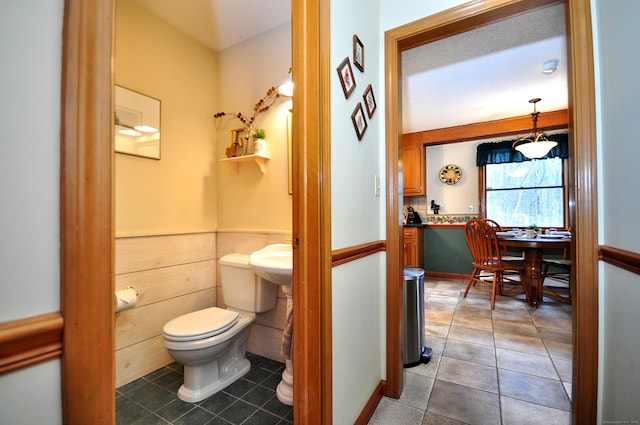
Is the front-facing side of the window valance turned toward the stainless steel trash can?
yes

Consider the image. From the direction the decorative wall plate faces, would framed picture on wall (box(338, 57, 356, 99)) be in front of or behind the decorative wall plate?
in front

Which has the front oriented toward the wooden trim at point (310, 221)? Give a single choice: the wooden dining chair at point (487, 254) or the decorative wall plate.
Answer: the decorative wall plate

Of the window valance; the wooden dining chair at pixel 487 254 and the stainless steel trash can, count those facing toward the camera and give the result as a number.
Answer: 1

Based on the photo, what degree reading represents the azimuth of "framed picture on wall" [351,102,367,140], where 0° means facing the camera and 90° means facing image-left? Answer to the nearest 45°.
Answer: approximately 315°

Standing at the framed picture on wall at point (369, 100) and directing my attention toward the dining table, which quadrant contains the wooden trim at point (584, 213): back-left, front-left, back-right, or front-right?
front-right

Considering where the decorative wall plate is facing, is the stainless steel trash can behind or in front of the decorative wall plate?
in front

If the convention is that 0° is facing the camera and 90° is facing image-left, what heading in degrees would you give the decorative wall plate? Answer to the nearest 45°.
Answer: approximately 0°

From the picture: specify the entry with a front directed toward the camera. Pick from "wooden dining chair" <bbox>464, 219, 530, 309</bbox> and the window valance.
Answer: the window valance

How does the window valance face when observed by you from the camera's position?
facing the viewer

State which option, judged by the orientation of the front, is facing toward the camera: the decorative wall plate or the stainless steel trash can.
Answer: the decorative wall plate
